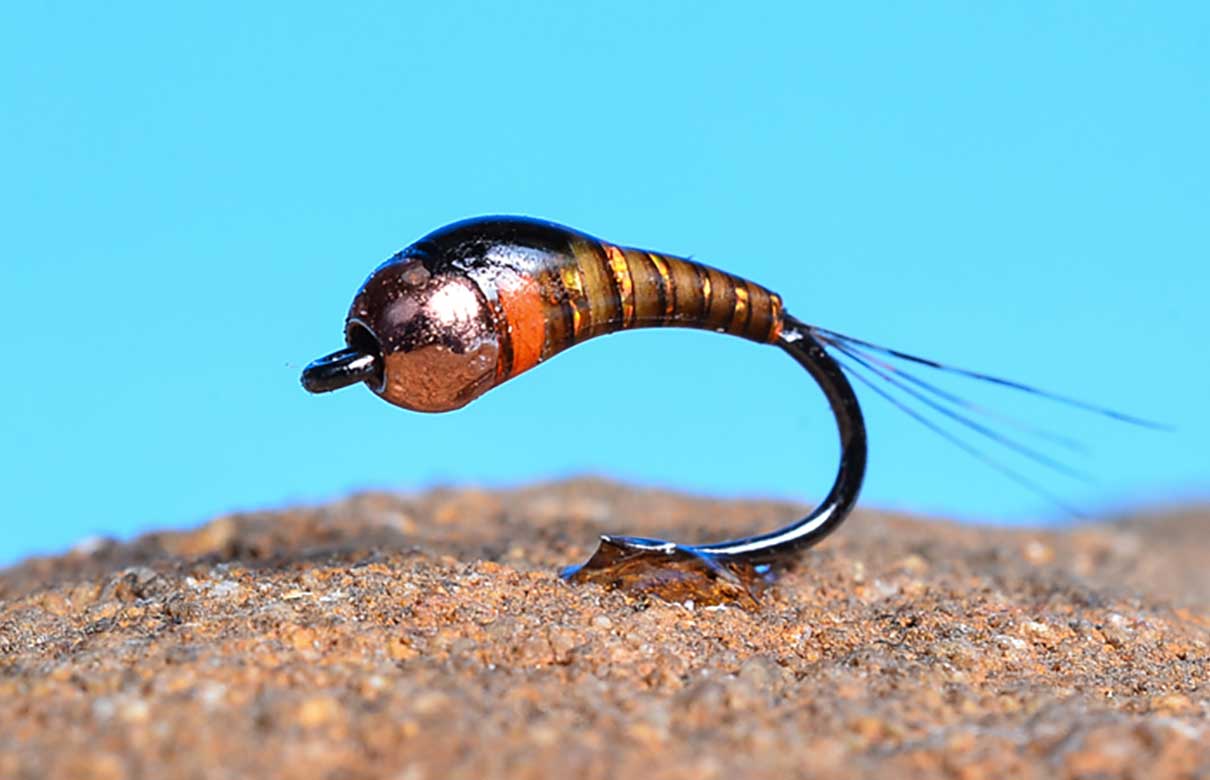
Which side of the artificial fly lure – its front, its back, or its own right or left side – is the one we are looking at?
left
